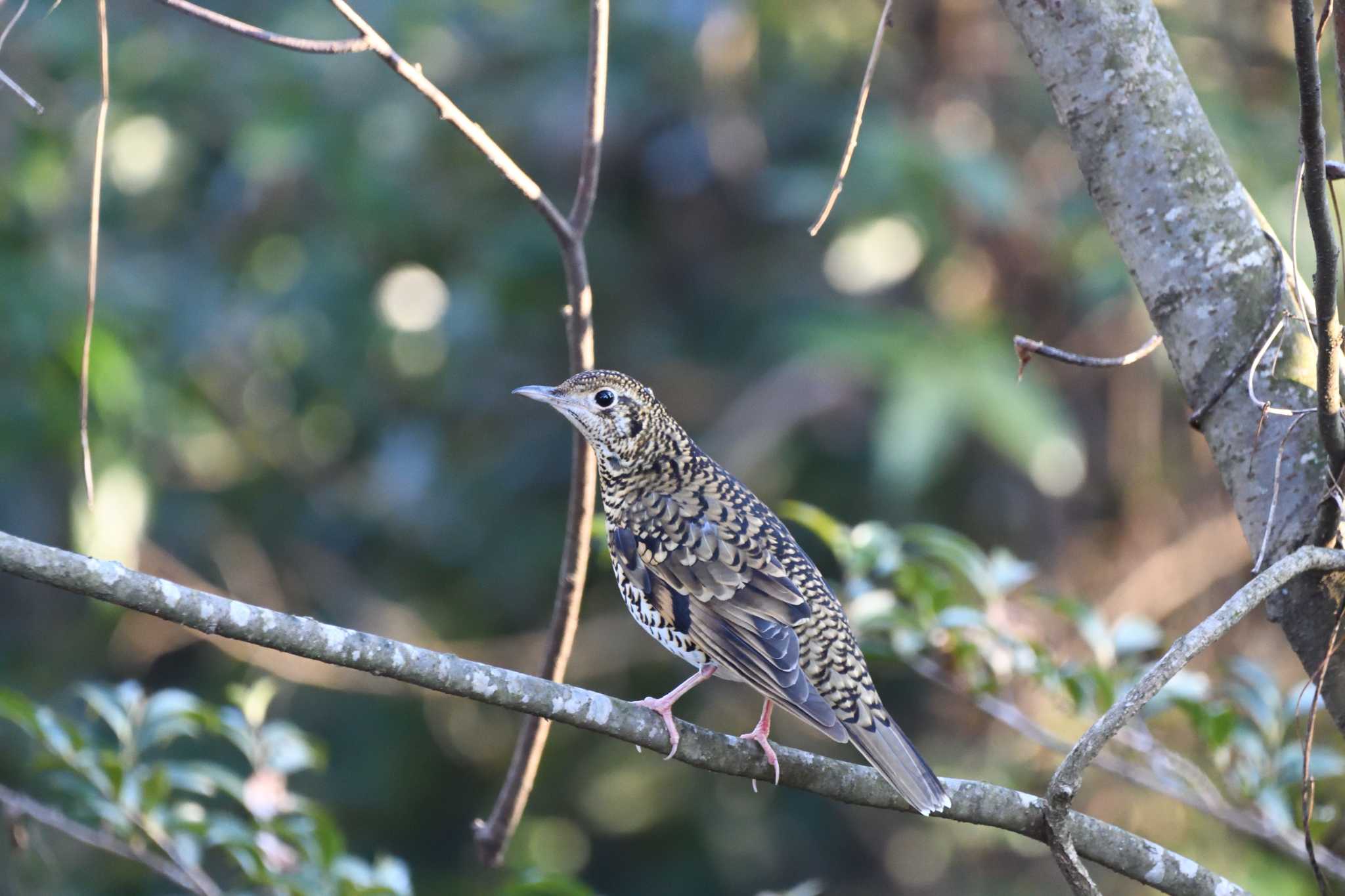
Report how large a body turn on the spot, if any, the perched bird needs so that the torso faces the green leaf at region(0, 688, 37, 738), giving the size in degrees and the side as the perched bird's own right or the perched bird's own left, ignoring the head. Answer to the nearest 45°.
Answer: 0° — it already faces it

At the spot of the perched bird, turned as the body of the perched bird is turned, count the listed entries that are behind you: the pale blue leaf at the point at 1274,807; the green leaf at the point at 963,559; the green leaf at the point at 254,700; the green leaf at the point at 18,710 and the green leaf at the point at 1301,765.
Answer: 3

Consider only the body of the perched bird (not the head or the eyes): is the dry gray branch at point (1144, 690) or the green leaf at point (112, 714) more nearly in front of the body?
the green leaf

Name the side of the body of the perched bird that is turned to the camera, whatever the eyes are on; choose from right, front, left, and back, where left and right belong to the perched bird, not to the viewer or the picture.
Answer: left

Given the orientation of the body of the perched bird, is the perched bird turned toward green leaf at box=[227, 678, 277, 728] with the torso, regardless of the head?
yes

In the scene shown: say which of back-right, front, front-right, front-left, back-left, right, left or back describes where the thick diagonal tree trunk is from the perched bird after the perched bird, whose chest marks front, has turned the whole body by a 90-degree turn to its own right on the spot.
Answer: back-right

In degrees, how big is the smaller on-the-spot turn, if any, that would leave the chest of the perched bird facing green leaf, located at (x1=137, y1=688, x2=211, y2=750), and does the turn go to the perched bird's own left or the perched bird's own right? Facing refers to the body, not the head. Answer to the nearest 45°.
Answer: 0° — it already faces it

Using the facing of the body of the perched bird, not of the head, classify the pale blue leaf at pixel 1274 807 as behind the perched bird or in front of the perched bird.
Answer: behind

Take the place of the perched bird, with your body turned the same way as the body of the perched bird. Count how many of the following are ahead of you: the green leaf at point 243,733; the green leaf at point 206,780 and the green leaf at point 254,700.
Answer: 3

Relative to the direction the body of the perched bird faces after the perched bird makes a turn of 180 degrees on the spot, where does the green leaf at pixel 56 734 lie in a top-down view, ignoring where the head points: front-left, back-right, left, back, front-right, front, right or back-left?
back

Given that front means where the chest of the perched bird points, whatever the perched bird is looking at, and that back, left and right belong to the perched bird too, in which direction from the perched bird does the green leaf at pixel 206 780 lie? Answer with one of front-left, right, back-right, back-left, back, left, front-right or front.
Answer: front

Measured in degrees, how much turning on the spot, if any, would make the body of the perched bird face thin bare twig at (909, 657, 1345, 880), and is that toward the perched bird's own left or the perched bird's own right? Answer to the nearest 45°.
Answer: approximately 180°
